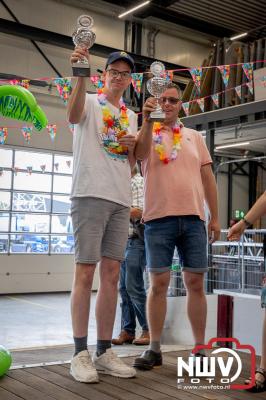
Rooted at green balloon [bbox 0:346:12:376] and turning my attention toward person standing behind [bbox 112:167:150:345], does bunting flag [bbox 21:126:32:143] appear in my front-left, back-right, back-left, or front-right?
front-left

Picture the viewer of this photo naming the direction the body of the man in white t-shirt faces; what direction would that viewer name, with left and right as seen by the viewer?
facing the viewer and to the right of the viewer

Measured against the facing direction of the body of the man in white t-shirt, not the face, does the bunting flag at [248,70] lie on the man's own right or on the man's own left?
on the man's own left

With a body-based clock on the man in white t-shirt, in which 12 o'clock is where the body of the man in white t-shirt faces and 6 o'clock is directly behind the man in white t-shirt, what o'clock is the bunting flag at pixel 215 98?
The bunting flag is roughly at 8 o'clock from the man in white t-shirt.

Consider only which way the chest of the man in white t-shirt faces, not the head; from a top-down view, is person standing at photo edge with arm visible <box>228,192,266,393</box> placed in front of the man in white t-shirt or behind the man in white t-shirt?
in front

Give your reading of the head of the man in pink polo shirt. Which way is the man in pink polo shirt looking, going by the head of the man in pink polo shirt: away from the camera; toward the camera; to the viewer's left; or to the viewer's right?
toward the camera

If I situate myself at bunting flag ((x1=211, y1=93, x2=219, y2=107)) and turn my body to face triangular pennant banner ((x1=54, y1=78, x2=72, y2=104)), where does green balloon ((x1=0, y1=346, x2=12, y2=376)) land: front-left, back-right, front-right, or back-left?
front-left

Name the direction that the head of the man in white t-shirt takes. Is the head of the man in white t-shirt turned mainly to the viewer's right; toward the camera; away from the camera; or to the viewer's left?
toward the camera

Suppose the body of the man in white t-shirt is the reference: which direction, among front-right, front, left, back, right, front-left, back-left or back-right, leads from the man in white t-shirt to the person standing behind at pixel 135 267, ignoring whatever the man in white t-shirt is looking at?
back-left

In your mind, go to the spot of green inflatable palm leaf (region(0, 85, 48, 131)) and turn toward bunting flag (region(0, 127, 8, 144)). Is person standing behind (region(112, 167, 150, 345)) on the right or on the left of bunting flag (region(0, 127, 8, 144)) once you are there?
right
